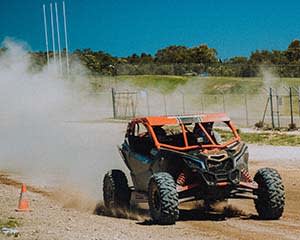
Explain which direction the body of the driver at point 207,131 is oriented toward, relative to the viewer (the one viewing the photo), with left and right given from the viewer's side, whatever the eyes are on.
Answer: facing the viewer and to the right of the viewer

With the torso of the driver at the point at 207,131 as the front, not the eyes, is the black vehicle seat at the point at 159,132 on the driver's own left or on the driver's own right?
on the driver's own right
